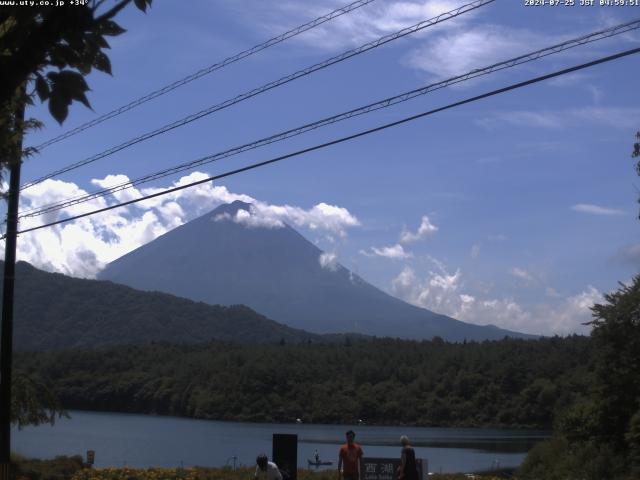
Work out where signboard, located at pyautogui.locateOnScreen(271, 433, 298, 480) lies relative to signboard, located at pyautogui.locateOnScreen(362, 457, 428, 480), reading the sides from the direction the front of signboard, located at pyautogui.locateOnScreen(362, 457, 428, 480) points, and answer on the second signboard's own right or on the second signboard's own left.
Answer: on the second signboard's own right

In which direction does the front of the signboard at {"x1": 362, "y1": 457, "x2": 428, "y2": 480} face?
toward the camera

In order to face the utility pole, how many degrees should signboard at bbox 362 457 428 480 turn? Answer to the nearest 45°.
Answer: approximately 90° to its right
